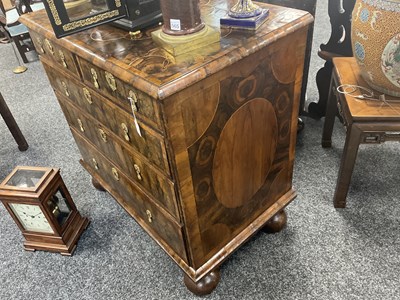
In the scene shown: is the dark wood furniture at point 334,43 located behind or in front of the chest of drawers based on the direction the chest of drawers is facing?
behind

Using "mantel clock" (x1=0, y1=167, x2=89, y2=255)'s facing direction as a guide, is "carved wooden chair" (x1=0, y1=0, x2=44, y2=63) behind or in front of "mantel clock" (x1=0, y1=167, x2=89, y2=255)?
behind

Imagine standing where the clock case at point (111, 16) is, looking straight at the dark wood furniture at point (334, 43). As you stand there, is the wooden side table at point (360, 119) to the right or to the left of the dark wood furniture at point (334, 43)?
right

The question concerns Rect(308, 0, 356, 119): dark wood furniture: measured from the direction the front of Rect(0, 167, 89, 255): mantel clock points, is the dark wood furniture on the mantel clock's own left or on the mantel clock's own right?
on the mantel clock's own left

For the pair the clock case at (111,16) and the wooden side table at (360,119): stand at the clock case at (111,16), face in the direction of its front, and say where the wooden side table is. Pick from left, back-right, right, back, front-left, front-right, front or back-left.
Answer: back-left

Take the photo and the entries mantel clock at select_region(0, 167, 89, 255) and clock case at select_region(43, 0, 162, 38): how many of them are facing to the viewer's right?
0

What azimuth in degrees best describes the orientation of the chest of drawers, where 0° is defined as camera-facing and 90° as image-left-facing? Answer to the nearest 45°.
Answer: approximately 45°
